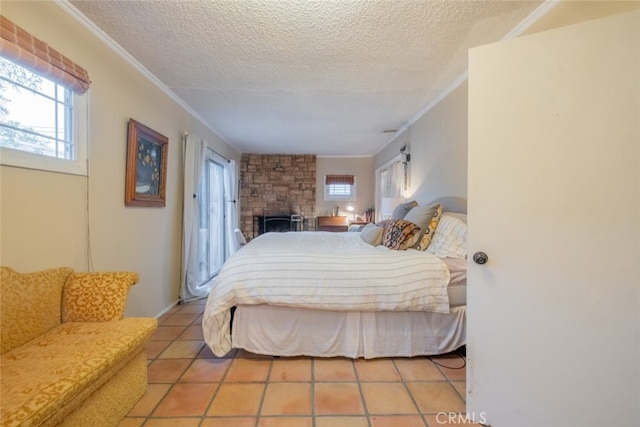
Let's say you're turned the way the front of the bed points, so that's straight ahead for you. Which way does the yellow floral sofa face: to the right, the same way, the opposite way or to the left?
the opposite way

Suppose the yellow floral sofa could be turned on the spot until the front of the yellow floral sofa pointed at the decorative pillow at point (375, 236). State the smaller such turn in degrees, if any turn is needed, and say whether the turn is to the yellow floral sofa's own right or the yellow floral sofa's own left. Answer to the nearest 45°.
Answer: approximately 45° to the yellow floral sofa's own left

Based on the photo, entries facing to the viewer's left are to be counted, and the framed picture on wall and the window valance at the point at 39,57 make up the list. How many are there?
0

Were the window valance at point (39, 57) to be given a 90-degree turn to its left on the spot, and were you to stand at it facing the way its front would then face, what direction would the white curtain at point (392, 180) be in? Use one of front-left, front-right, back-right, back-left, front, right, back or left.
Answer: front-right

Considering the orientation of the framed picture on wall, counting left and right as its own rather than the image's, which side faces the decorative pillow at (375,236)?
front

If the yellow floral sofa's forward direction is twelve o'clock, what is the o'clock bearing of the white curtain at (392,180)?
The white curtain is roughly at 10 o'clock from the yellow floral sofa.

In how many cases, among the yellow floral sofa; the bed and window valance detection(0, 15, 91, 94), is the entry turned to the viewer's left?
1

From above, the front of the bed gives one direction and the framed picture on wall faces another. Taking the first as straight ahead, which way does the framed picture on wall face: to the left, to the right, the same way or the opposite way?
the opposite way

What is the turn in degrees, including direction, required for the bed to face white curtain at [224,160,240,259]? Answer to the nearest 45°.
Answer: approximately 45° to its right

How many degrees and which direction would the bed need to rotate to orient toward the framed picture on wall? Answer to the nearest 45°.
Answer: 0° — it already faces it

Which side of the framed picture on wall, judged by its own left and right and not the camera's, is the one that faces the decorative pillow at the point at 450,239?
front

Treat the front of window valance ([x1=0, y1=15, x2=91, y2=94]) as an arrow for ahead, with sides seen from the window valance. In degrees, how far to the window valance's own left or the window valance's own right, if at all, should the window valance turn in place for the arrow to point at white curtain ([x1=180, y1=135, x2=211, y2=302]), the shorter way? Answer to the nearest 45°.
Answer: approximately 90° to the window valance's own left

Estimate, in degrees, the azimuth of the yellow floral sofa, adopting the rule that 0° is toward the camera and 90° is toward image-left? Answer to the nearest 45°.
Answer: approximately 315°

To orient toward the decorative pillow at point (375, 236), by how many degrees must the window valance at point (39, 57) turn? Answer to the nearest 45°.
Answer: approximately 45° to its left

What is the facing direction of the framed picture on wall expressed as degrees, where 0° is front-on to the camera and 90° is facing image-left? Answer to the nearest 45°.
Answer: approximately 315°
